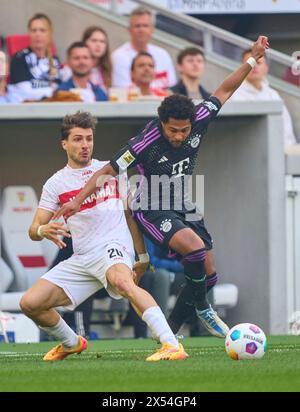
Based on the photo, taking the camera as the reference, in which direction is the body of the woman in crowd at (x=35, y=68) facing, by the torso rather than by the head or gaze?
toward the camera

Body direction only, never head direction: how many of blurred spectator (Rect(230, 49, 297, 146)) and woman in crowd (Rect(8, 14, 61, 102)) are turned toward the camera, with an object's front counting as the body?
2

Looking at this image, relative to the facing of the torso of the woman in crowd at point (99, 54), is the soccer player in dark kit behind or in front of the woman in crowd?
in front

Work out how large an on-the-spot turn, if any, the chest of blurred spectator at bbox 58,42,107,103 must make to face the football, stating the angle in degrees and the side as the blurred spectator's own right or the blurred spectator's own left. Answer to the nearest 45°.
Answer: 0° — they already face it

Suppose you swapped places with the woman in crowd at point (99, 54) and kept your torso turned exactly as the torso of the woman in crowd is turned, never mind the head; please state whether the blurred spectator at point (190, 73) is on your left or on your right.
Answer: on your left

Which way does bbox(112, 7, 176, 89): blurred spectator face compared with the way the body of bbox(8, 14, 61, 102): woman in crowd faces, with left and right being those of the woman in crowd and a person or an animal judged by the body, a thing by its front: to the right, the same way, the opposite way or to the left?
the same way

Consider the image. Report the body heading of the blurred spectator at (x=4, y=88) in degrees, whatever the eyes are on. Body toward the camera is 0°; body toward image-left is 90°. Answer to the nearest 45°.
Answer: approximately 0°

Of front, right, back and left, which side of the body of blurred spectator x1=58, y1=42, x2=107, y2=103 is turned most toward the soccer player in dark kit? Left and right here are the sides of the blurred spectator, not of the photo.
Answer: front

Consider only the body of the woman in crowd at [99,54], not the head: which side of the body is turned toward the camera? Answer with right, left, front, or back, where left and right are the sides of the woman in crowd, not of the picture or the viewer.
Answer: front

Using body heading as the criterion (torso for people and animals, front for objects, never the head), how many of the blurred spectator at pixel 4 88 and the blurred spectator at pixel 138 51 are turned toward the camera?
2

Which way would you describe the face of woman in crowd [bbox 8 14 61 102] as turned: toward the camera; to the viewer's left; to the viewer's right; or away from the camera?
toward the camera

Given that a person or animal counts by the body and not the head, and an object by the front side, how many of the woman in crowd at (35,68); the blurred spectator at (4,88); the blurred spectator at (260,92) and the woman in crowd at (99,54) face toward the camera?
4

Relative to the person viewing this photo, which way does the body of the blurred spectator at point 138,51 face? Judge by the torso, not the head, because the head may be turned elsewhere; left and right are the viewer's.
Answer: facing the viewer

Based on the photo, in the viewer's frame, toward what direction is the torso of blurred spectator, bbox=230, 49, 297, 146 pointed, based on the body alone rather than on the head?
toward the camera

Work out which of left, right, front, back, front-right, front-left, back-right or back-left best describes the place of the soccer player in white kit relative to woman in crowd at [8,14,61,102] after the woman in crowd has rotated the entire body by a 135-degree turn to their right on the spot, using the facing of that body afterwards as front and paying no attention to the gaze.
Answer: back-left
